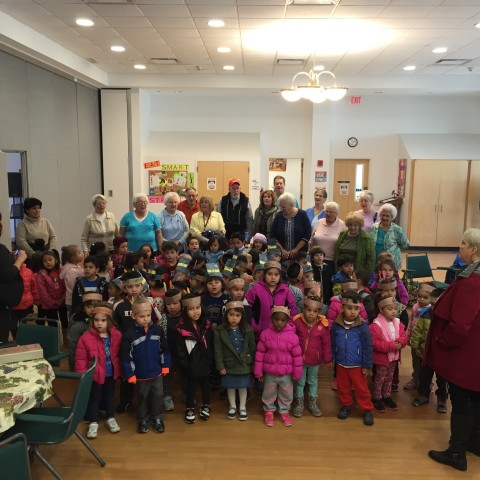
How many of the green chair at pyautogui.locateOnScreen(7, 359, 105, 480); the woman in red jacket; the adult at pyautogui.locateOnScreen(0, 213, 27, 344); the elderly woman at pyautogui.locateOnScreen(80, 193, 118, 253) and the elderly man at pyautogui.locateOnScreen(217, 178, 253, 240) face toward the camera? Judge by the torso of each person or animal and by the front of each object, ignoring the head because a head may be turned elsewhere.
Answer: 2

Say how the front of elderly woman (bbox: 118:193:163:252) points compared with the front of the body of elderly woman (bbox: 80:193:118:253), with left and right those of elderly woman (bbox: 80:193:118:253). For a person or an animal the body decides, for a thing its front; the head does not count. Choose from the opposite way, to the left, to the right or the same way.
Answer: the same way

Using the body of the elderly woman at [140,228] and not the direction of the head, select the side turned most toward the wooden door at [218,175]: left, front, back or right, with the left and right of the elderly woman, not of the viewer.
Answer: back

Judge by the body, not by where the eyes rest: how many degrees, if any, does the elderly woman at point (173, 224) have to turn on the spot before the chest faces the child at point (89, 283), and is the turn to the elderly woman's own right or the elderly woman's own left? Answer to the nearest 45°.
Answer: approximately 45° to the elderly woman's own right

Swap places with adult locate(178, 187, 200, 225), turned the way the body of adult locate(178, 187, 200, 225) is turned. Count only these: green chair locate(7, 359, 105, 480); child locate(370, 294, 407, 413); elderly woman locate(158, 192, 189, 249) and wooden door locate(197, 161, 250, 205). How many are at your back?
1

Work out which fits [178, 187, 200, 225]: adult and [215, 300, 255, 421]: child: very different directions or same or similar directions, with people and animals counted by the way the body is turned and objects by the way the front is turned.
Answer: same or similar directions

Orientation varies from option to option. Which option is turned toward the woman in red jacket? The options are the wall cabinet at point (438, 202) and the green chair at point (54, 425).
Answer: the wall cabinet

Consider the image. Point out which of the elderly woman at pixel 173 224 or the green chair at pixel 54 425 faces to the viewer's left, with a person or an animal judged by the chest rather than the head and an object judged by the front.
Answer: the green chair

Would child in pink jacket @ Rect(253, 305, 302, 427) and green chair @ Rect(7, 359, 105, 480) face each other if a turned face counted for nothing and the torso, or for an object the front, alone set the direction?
no

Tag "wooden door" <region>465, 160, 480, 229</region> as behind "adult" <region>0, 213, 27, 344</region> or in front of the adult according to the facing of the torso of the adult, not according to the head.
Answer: in front

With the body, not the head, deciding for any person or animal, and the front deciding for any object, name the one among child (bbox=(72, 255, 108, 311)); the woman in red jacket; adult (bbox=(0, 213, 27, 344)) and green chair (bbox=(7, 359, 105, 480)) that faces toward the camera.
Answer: the child

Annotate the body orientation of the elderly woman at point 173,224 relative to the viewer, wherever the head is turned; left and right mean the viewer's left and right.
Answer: facing the viewer

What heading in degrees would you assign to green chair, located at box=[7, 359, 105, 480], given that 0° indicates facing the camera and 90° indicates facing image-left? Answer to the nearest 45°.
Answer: approximately 90°

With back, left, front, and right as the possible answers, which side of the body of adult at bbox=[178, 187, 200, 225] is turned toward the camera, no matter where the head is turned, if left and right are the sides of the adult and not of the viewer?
front

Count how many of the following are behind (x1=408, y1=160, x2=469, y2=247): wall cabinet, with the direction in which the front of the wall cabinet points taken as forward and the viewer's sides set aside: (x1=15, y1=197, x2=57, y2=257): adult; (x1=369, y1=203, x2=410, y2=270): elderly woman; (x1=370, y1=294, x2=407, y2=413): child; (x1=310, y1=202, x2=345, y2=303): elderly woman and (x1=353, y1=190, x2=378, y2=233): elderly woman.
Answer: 0

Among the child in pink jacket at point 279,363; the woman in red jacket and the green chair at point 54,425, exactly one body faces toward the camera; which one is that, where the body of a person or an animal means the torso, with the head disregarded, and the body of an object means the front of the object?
the child in pink jacket

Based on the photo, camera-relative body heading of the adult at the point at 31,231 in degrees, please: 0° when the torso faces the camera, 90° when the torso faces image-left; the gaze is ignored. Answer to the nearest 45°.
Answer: approximately 315°

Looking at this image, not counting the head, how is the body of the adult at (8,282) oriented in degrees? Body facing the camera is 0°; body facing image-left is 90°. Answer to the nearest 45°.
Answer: approximately 270°

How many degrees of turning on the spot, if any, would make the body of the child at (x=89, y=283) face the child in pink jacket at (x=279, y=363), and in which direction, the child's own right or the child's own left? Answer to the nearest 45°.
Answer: approximately 45° to the child's own left

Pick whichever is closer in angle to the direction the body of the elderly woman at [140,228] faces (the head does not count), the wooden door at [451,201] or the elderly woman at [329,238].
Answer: the elderly woman
